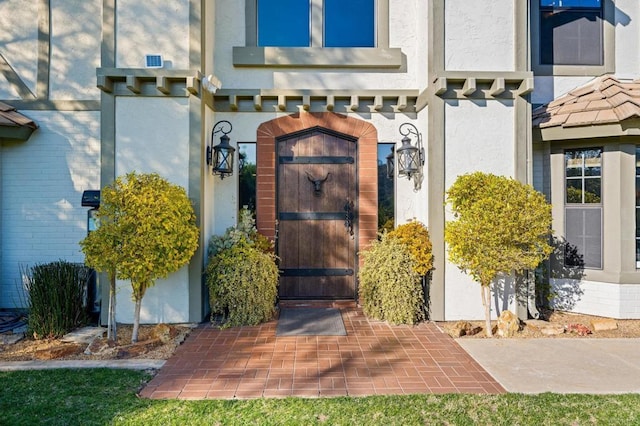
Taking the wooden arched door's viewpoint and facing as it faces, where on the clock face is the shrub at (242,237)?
The shrub is roughly at 2 o'clock from the wooden arched door.

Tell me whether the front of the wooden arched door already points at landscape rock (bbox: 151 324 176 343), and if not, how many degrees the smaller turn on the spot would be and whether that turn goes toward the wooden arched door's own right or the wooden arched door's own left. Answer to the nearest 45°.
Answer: approximately 45° to the wooden arched door's own right

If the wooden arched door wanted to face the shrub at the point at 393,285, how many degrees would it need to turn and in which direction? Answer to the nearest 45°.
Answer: approximately 45° to its left

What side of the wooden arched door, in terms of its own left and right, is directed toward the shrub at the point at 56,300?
right

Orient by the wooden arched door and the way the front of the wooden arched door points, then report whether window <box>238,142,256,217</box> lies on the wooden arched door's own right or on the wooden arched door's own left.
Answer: on the wooden arched door's own right

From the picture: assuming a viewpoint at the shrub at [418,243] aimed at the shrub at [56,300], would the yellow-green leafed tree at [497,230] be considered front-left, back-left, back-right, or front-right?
back-left

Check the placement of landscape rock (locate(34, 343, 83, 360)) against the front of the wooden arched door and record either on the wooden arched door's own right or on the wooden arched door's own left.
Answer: on the wooden arched door's own right

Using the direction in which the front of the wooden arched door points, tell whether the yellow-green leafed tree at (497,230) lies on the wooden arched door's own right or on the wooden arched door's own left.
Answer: on the wooden arched door's own left

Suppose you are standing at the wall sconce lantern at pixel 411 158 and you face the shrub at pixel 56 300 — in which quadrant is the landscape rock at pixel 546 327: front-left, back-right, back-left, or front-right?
back-left

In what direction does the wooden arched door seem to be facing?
toward the camera

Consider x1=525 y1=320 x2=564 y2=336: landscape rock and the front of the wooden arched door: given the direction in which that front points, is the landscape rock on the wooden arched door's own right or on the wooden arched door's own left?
on the wooden arched door's own left

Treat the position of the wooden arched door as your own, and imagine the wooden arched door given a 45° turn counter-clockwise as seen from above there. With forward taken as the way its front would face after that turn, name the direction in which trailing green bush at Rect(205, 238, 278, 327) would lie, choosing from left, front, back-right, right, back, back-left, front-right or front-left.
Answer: right

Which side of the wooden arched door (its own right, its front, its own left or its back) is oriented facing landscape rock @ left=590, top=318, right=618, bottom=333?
left

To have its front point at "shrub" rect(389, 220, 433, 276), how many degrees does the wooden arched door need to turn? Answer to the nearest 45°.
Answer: approximately 45° to its left
